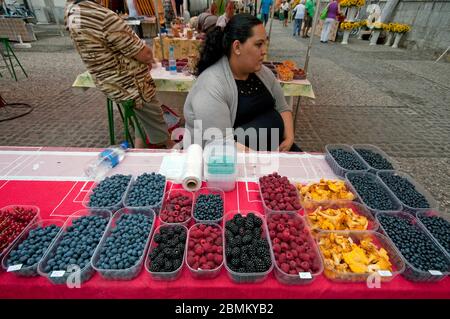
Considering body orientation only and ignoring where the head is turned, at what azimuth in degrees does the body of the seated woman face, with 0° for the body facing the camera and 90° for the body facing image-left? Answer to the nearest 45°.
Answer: approximately 315°

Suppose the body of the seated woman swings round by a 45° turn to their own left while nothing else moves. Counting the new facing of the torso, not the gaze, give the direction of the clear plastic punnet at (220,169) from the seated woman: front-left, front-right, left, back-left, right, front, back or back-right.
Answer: right

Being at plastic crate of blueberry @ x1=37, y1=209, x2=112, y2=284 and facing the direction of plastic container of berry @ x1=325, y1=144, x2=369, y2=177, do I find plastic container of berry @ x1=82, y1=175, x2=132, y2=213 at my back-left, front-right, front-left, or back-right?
front-left

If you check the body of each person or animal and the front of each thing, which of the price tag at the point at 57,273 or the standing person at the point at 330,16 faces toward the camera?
the price tag

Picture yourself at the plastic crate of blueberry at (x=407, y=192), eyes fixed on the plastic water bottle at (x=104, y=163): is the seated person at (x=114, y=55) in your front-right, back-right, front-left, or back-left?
front-right

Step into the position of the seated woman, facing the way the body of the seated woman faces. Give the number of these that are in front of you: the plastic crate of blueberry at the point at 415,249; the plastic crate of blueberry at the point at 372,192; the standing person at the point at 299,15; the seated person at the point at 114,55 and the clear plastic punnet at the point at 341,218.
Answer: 3

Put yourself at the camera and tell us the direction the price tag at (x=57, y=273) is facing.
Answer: facing the viewer

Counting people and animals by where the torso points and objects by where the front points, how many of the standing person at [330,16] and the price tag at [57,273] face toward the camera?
1

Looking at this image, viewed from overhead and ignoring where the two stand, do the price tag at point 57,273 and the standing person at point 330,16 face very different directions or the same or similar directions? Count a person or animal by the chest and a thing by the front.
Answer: very different directions

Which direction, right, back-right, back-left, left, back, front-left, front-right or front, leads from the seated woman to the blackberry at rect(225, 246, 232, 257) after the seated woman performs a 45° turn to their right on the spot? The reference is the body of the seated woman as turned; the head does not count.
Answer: front
